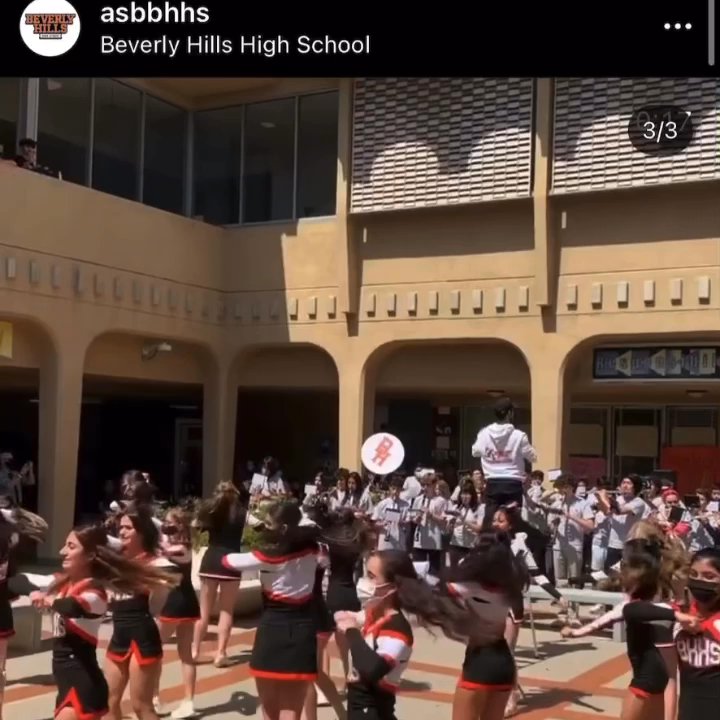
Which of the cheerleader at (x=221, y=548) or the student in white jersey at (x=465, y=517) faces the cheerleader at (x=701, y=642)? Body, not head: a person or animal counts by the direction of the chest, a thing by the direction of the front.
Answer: the student in white jersey

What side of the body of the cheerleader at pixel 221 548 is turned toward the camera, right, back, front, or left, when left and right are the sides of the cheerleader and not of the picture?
back

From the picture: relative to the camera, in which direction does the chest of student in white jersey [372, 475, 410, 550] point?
toward the camera

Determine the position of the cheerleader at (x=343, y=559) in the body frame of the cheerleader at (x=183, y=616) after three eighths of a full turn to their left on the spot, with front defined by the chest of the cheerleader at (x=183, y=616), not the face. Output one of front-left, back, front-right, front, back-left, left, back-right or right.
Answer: front

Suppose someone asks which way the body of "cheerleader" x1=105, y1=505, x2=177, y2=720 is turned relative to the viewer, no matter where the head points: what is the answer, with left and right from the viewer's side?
facing the viewer and to the left of the viewer

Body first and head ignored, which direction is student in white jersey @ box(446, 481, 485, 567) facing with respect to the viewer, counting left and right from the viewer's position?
facing the viewer

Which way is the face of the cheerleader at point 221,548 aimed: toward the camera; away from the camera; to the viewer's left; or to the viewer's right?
away from the camera

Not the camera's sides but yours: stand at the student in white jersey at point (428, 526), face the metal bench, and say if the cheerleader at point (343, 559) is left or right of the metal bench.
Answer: right

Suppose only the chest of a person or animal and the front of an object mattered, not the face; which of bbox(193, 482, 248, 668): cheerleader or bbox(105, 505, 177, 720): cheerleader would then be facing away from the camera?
bbox(193, 482, 248, 668): cheerleader

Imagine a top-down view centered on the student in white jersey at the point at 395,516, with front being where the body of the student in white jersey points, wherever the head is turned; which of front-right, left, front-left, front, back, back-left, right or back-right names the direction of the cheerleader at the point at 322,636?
front

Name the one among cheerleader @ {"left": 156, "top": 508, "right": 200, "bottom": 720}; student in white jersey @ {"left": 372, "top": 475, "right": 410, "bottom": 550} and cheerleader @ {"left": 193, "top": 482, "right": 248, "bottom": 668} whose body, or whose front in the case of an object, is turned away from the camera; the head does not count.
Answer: cheerleader @ {"left": 193, "top": 482, "right": 248, "bottom": 668}

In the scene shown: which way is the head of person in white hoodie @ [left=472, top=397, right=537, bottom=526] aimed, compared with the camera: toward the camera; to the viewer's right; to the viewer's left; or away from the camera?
away from the camera

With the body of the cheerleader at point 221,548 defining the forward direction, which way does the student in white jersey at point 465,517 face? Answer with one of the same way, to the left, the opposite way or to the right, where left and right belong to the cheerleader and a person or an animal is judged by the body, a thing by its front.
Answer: the opposite way

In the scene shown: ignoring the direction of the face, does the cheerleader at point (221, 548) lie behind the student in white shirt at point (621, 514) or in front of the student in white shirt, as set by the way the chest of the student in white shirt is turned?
in front

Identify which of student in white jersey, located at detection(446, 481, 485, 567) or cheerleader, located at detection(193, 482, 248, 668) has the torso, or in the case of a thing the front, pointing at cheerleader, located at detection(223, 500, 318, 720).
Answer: the student in white jersey

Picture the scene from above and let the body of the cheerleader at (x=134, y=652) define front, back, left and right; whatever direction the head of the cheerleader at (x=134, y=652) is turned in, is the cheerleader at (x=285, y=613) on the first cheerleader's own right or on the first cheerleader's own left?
on the first cheerleader's own left

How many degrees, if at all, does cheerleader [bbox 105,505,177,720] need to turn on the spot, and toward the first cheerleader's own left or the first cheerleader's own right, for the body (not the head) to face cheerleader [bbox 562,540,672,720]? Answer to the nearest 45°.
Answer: approximately 90° to the first cheerleader's own left
